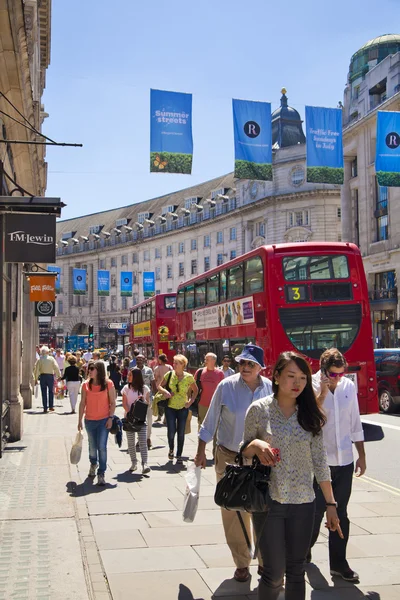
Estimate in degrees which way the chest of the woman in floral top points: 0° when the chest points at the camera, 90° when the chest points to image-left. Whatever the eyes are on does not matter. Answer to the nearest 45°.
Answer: approximately 0°

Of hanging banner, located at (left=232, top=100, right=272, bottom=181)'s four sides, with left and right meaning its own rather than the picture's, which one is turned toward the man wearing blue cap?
front

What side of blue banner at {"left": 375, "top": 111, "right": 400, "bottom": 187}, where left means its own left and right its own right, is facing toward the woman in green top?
front

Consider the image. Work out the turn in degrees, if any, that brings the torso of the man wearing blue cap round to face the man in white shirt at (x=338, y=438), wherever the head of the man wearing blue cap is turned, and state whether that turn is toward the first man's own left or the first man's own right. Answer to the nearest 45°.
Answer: approximately 90° to the first man's own left

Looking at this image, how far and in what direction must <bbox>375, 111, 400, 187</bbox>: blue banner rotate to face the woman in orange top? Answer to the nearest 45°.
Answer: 0° — it already faces them

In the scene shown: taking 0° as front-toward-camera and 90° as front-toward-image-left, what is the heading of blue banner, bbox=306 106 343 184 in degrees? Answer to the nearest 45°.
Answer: approximately 0°
